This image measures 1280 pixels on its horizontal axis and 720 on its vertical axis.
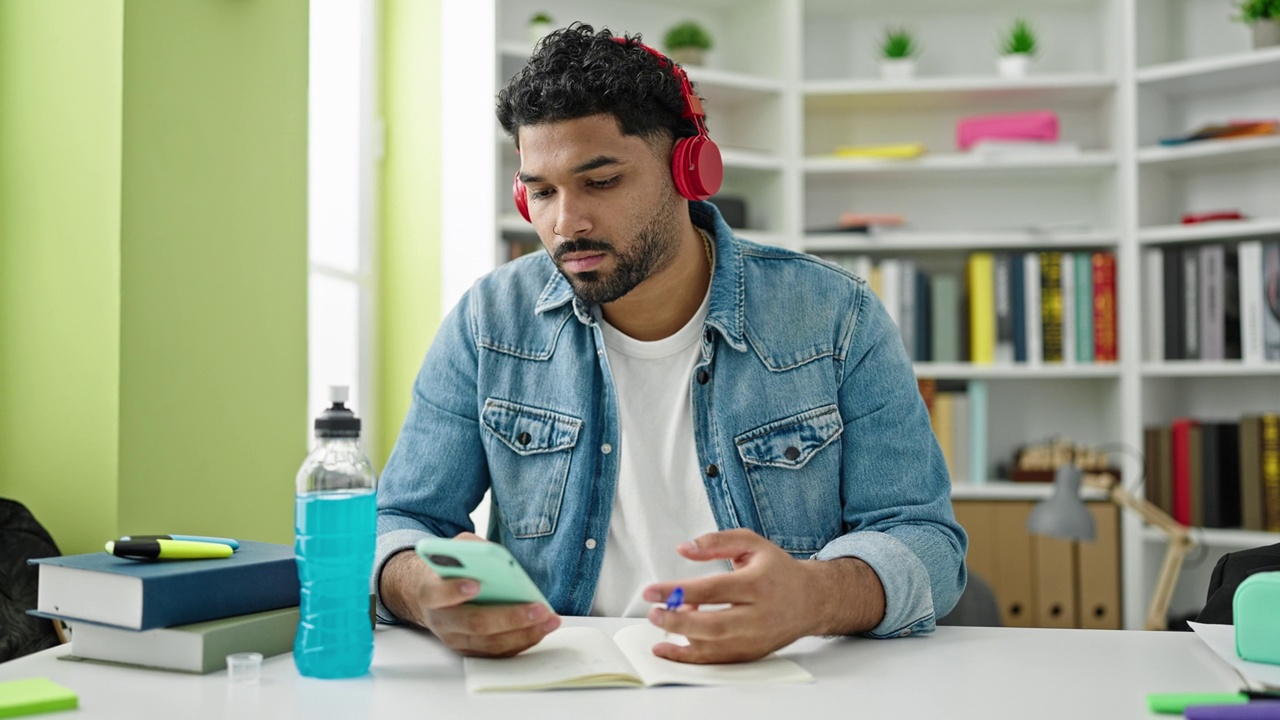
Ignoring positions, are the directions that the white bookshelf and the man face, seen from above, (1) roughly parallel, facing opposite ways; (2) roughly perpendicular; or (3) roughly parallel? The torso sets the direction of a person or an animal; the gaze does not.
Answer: roughly parallel

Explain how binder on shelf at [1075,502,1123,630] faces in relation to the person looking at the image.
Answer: facing the viewer

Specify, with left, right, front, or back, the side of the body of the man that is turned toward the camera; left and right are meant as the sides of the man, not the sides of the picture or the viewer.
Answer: front

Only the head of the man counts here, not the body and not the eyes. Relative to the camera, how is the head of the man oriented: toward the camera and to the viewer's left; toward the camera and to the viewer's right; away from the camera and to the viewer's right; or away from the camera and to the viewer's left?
toward the camera and to the viewer's left

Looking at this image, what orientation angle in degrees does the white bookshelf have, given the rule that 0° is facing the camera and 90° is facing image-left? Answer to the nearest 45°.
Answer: approximately 0°

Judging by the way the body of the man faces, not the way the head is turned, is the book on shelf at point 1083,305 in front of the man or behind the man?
behind

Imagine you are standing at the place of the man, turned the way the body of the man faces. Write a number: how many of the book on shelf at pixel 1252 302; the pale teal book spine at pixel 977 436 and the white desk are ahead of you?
1

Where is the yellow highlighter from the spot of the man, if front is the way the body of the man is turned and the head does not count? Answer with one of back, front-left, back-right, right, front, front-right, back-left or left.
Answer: front-right

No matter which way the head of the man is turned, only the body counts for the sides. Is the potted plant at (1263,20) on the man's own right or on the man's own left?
on the man's own left

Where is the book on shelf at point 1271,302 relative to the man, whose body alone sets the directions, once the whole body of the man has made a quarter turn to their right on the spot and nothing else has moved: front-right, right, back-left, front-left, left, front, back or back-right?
back-right

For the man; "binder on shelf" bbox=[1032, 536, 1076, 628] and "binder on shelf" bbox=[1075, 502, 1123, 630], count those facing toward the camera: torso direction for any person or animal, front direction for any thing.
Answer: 3
